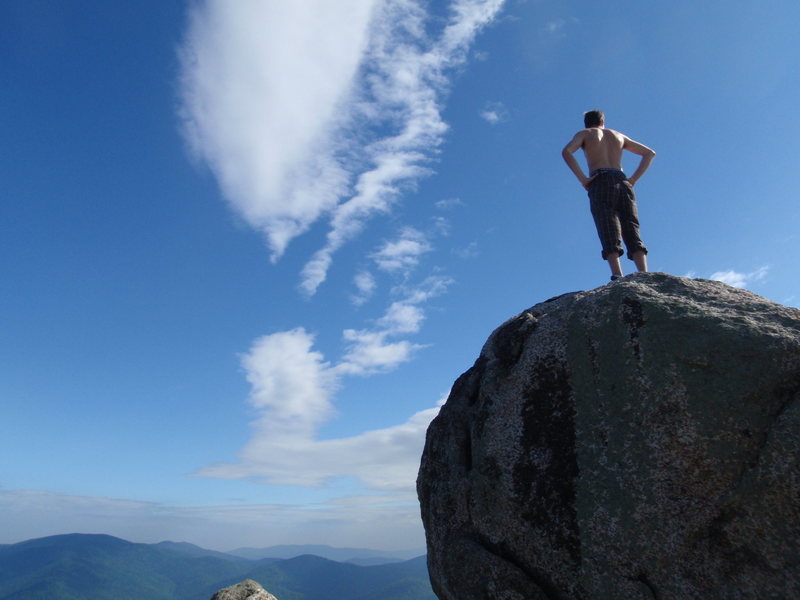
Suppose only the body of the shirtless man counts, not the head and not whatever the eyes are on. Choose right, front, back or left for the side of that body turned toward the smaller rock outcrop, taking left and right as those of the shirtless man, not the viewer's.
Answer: left

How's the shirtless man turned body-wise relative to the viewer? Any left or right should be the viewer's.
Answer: facing away from the viewer
